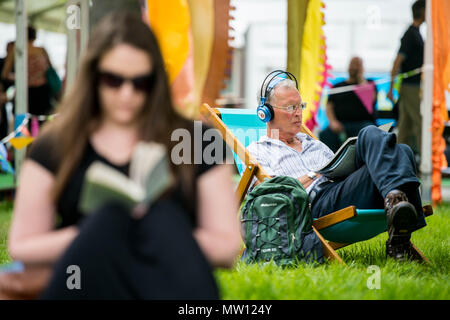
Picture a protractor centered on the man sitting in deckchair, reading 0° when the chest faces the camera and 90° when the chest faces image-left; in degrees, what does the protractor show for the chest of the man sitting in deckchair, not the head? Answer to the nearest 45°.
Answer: approximately 315°

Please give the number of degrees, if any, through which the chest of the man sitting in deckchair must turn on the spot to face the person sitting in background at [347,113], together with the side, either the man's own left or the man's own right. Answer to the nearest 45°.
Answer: approximately 135° to the man's own left

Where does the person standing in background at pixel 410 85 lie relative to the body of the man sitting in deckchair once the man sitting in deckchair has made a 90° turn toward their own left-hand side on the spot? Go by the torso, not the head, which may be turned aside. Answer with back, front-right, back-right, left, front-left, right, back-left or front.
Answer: front-left

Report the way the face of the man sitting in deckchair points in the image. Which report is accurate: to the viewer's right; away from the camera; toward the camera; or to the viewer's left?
to the viewer's right

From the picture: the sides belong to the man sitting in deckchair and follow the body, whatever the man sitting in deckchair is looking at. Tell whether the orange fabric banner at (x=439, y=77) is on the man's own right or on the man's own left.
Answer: on the man's own left
